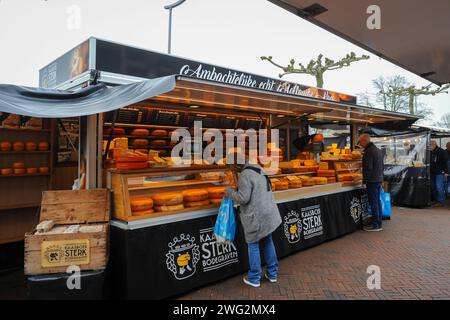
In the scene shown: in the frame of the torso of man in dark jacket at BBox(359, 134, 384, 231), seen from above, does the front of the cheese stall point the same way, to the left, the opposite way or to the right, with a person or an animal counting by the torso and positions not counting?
the opposite way

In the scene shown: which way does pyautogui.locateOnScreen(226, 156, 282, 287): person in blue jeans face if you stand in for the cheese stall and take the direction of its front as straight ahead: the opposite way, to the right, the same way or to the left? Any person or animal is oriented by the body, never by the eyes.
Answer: the opposite way

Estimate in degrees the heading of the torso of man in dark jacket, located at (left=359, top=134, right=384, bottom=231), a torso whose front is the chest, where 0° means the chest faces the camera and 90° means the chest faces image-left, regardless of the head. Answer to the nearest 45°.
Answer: approximately 90°

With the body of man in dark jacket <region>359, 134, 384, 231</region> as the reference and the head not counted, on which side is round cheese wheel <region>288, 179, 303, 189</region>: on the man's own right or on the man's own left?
on the man's own left

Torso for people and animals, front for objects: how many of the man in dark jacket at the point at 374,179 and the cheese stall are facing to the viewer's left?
1

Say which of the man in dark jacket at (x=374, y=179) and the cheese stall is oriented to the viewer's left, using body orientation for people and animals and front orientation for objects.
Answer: the man in dark jacket

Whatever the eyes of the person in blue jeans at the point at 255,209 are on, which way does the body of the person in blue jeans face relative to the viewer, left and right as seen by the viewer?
facing away from the viewer and to the left of the viewer

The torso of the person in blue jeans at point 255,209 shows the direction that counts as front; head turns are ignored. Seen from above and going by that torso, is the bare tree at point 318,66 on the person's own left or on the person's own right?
on the person's own right

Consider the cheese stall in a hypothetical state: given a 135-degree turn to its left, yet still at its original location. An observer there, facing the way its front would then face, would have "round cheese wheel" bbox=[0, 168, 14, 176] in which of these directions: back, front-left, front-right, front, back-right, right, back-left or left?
left

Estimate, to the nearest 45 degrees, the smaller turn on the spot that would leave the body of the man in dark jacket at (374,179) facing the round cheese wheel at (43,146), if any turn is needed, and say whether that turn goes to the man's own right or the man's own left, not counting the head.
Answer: approximately 45° to the man's own left

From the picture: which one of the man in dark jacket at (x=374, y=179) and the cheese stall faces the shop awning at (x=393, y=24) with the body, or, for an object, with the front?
the cheese stall

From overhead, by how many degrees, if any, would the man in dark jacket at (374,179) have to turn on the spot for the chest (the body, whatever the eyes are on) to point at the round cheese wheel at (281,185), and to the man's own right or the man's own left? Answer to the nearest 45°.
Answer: approximately 45° to the man's own left

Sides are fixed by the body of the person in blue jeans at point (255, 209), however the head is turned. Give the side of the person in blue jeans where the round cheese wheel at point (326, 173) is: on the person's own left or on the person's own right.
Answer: on the person's own right
